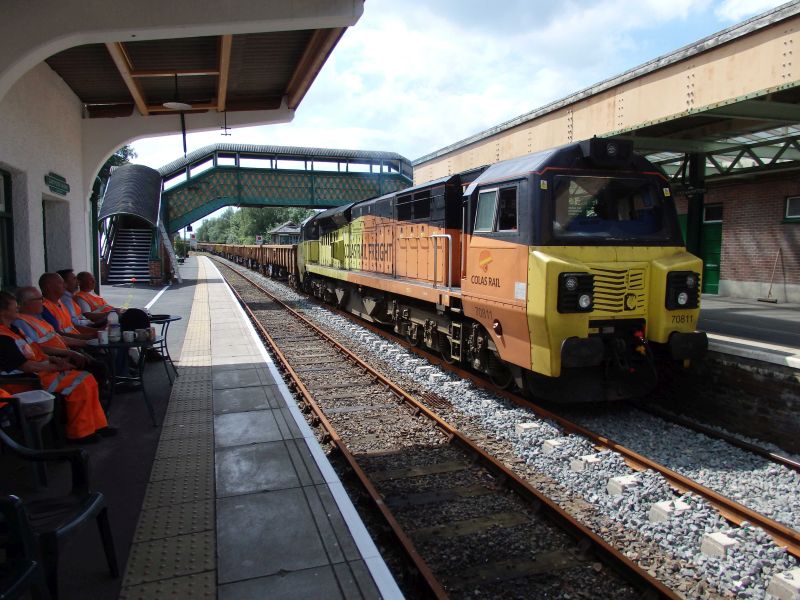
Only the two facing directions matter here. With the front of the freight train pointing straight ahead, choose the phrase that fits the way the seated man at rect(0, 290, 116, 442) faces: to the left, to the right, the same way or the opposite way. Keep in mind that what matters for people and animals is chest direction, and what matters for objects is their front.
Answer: to the left

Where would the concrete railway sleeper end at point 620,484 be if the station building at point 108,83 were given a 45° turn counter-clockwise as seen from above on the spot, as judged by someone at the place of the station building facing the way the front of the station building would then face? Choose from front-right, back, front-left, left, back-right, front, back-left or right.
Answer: right

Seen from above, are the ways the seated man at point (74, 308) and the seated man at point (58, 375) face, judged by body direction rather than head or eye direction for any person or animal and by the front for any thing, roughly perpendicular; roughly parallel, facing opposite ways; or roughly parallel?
roughly parallel

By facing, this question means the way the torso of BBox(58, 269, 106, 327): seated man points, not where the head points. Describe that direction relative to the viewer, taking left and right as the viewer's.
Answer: facing to the right of the viewer

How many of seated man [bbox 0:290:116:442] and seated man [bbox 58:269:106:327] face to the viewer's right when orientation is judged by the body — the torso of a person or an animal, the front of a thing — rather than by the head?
2

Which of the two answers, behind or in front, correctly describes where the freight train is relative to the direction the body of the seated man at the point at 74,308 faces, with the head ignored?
in front

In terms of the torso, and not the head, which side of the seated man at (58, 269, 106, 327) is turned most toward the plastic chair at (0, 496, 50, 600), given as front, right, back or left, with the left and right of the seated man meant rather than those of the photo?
right

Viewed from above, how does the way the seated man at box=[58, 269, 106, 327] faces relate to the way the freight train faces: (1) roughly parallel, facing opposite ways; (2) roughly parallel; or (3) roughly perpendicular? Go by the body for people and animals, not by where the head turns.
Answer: roughly perpendicular

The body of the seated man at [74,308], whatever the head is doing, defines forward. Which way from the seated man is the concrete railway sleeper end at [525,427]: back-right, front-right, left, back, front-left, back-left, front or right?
front-right

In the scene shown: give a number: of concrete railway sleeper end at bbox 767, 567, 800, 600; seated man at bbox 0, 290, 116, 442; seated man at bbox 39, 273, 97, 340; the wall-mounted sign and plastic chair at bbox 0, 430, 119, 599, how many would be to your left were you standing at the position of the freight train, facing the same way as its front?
0

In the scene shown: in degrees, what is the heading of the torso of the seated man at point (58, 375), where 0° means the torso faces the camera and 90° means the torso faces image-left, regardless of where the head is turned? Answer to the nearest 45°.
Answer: approximately 270°

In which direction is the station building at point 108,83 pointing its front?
to the viewer's right

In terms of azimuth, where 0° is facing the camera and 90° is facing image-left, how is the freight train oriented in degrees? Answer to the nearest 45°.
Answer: approximately 315°

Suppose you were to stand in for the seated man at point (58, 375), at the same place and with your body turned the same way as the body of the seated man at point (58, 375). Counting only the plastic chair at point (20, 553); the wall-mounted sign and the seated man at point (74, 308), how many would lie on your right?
1

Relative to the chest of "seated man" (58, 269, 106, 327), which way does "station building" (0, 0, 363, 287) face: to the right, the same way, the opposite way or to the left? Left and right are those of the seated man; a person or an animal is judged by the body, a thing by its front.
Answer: the same way

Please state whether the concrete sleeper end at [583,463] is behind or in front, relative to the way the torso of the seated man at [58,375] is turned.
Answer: in front

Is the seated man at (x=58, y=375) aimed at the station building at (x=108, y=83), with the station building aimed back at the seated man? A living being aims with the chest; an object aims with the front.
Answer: no

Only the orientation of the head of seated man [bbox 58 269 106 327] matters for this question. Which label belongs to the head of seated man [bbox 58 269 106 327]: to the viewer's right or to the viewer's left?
to the viewer's right

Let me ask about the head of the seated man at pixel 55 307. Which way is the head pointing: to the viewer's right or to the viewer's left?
to the viewer's right
